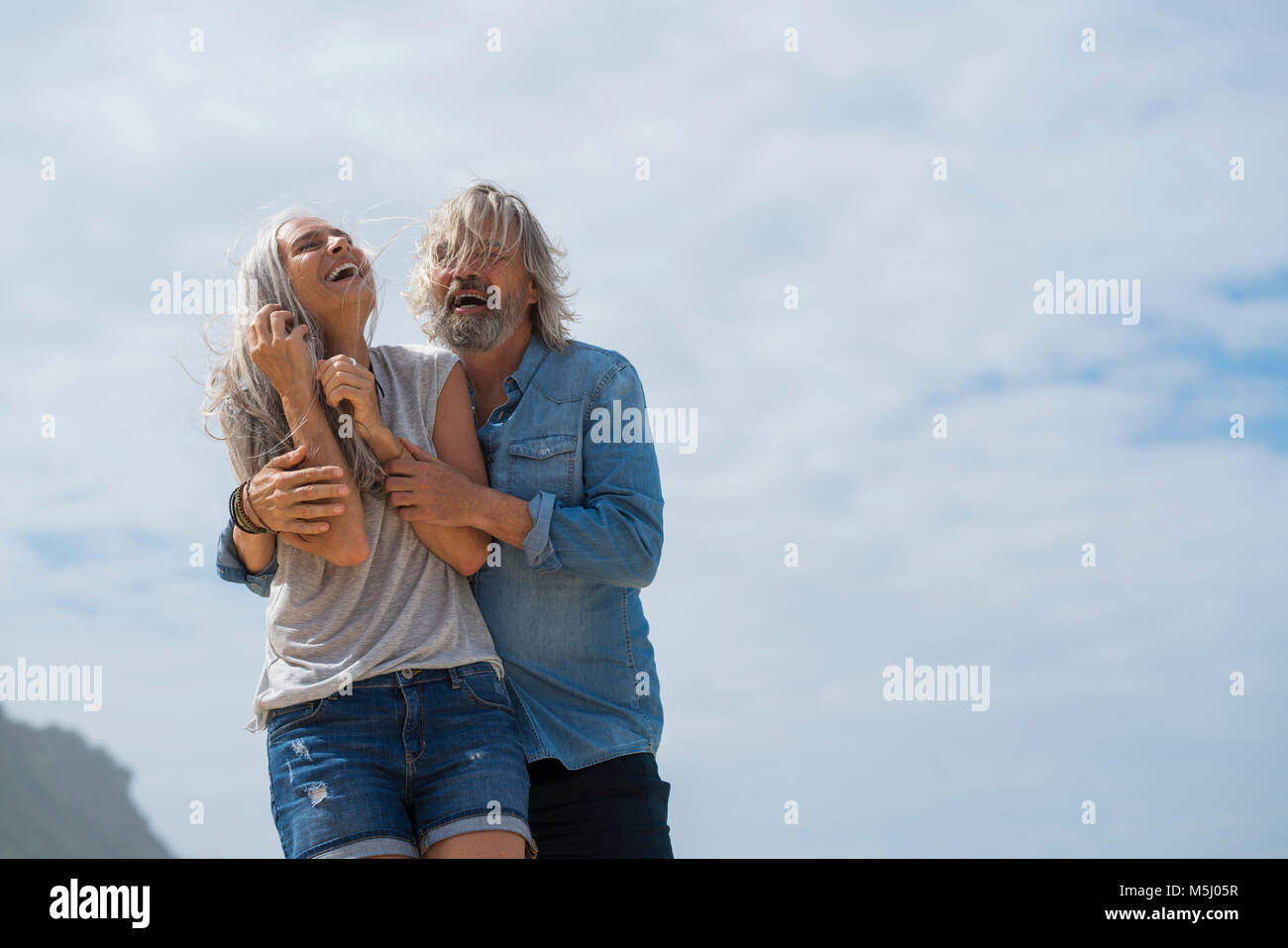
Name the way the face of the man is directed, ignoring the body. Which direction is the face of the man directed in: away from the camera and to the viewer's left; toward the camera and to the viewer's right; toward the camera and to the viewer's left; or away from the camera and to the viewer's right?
toward the camera and to the viewer's left

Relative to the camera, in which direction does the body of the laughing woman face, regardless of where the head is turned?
toward the camera

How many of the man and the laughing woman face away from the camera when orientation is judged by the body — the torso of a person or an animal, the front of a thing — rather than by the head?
0

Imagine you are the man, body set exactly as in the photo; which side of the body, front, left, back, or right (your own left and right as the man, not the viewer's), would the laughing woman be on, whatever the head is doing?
front

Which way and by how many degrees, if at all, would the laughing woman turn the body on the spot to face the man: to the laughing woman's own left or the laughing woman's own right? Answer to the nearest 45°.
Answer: approximately 135° to the laughing woman's own left
